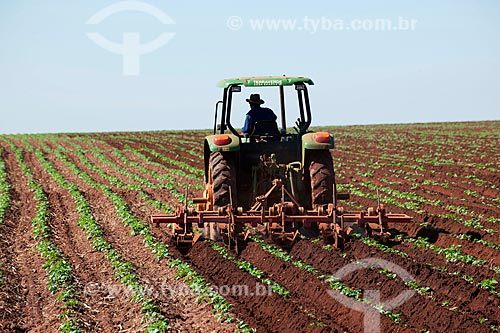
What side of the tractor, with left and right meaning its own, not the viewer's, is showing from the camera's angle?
back
